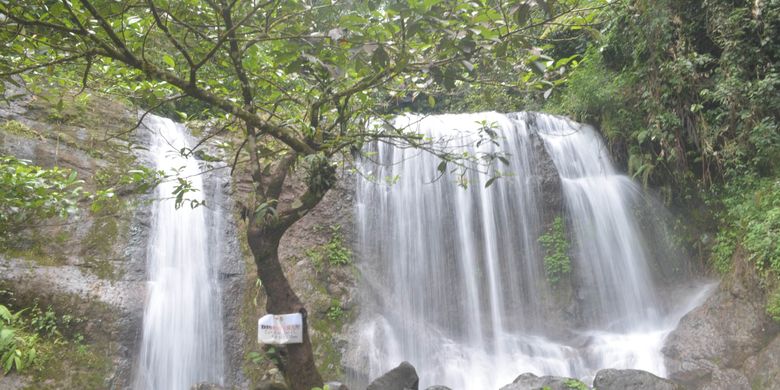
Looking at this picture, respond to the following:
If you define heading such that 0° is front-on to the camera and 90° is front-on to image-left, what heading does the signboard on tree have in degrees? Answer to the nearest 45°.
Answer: approximately 0°

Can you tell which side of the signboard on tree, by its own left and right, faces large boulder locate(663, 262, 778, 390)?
left

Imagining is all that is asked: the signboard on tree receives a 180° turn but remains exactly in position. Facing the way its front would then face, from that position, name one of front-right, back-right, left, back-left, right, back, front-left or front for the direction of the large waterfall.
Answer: front-right

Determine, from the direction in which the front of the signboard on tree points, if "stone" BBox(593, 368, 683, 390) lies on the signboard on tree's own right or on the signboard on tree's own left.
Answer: on the signboard on tree's own left

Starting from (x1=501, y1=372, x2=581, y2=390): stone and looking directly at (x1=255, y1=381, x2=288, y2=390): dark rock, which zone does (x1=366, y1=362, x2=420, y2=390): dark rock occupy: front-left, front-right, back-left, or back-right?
front-right
